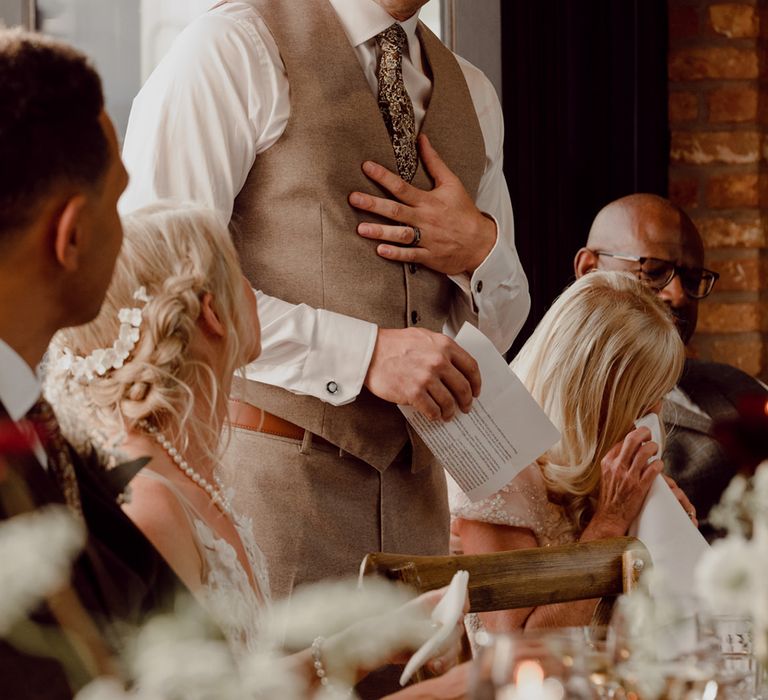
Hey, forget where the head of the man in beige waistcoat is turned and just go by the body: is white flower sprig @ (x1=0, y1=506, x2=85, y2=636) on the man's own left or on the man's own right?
on the man's own right

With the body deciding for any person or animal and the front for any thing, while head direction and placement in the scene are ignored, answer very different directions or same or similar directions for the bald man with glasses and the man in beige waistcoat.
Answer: same or similar directions

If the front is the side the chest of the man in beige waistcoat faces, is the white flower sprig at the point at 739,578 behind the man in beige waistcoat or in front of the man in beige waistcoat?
in front

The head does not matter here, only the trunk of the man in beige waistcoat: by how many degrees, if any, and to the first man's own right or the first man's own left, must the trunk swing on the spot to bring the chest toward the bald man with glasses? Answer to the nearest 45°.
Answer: approximately 90° to the first man's own left

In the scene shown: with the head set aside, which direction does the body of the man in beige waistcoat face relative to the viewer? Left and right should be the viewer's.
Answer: facing the viewer and to the right of the viewer

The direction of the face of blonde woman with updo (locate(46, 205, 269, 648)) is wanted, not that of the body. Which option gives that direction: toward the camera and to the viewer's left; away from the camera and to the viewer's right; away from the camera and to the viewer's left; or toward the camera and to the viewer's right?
away from the camera and to the viewer's right

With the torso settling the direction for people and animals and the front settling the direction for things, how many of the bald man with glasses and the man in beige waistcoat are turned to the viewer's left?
0
